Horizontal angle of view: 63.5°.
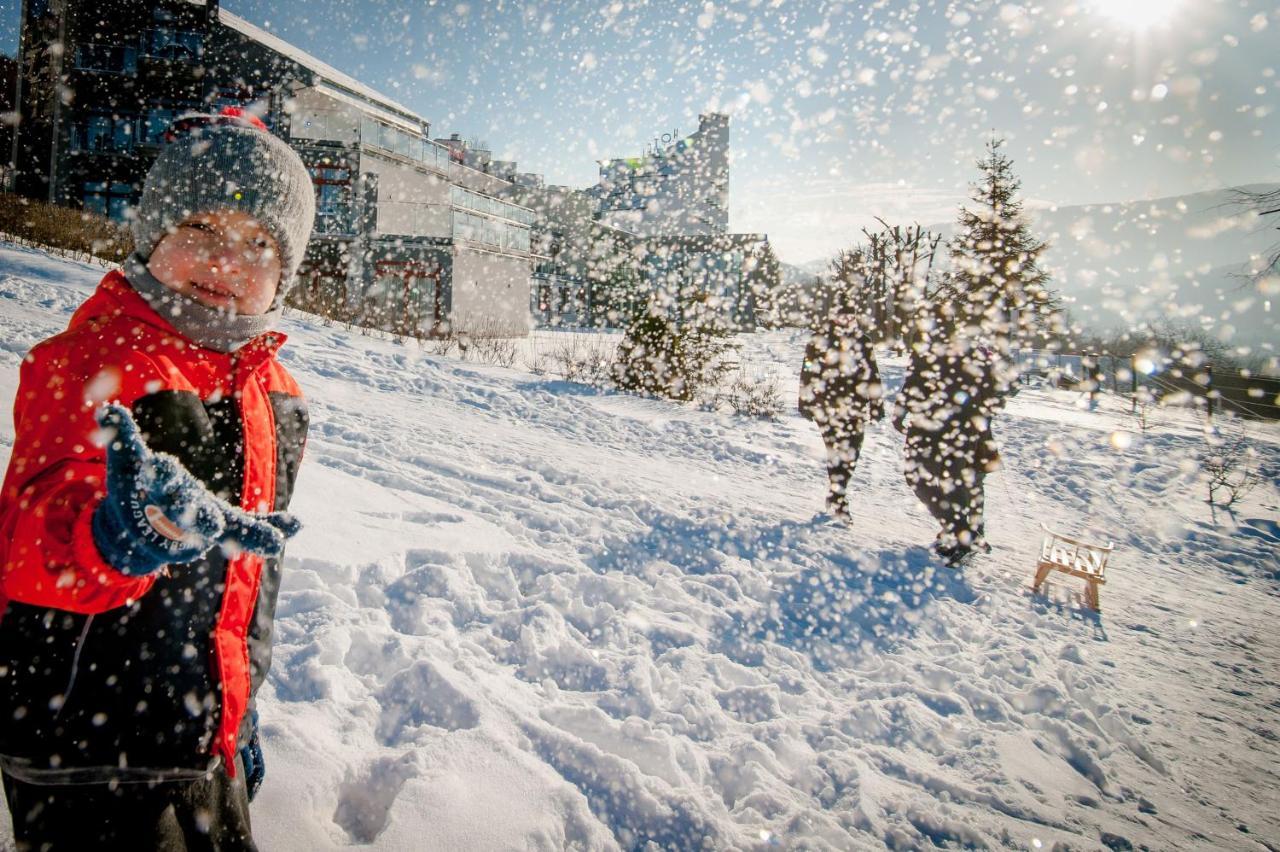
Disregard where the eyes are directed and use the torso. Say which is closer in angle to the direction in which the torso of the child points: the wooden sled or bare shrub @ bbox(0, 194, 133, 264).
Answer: the wooden sled

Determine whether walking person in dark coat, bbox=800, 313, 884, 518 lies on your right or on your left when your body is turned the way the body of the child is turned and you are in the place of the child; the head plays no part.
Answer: on your left

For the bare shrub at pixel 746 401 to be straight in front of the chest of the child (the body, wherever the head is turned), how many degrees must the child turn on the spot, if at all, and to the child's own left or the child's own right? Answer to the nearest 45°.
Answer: approximately 90° to the child's own left

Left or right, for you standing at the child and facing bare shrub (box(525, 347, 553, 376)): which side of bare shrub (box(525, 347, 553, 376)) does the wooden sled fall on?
right

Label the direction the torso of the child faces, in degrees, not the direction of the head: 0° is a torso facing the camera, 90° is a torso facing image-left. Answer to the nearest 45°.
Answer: approximately 315°

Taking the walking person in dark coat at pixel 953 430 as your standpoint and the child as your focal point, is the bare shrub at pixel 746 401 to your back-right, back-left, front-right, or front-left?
back-right
